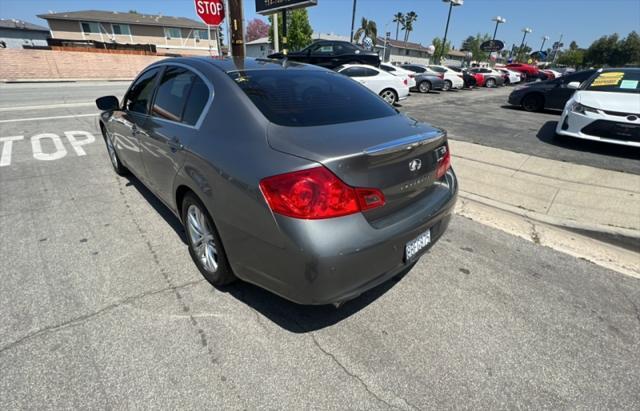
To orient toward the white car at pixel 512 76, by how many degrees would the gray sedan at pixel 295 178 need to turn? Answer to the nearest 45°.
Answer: approximately 90° to its right

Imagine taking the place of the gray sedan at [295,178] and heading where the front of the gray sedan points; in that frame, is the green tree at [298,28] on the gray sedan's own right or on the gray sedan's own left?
on the gray sedan's own right

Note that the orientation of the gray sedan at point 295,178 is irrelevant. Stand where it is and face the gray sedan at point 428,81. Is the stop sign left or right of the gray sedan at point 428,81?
left

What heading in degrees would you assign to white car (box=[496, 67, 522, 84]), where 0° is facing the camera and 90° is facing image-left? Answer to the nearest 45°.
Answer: approximately 315°

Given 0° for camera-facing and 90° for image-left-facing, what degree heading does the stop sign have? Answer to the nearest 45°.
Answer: approximately 0°

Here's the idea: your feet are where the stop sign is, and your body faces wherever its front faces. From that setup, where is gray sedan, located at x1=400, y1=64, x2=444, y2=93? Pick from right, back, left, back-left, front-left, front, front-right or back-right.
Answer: left

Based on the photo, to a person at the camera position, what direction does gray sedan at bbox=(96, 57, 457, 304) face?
facing away from the viewer and to the left of the viewer

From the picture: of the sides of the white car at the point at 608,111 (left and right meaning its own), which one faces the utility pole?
right

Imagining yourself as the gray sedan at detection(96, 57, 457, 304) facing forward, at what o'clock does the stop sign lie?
The stop sign is roughly at 1 o'clock from the gray sedan.

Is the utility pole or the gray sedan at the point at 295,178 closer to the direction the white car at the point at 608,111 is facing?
the gray sedan

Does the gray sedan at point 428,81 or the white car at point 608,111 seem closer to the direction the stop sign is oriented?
the white car

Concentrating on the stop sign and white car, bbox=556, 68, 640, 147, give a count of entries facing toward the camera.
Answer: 2
